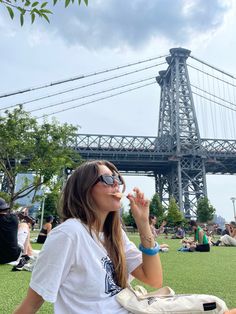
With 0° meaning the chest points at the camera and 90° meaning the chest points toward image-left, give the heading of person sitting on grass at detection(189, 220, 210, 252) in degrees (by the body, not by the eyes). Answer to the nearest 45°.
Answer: approximately 90°

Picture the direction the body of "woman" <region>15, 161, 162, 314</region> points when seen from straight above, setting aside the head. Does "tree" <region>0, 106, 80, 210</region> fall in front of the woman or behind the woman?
behind

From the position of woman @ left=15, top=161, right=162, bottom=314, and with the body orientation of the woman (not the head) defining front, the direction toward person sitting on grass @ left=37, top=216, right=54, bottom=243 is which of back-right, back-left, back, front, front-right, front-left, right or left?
back-left

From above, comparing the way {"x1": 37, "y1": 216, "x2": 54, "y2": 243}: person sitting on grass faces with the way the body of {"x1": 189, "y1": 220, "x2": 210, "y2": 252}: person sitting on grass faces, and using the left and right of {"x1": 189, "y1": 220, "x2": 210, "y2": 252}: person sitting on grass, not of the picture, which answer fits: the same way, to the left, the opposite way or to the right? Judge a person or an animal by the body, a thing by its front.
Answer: to the right

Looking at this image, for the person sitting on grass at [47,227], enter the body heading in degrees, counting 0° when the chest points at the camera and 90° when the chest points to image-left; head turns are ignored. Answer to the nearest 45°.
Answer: approximately 225°

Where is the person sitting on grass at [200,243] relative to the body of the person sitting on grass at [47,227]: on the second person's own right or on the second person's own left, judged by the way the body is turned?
on the second person's own right

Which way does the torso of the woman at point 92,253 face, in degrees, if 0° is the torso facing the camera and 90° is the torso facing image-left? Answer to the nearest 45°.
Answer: approximately 315°
